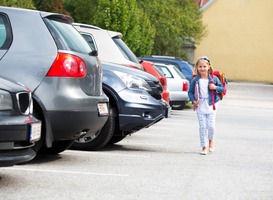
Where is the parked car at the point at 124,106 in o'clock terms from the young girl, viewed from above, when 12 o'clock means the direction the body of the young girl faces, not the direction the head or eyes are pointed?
The parked car is roughly at 2 o'clock from the young girl.

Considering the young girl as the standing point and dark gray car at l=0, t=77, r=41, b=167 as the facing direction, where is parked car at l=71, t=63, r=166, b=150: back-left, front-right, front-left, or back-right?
front-right

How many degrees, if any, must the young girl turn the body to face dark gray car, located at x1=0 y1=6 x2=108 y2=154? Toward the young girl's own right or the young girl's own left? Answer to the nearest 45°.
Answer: approximately 45° to the young girl's own right

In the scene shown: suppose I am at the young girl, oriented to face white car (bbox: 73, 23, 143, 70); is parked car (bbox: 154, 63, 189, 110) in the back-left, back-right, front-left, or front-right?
front-right

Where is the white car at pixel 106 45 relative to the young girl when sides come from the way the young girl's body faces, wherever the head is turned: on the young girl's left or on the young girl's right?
on the young girl's right

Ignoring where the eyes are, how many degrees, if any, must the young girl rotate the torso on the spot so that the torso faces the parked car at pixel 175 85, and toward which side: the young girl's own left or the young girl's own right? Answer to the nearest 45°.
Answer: approximately 180°

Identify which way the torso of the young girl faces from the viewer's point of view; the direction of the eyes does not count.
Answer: toward the camera

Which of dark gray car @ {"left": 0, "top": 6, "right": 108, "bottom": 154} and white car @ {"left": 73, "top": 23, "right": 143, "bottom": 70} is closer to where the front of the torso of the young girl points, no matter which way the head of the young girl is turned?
the dark gray car
